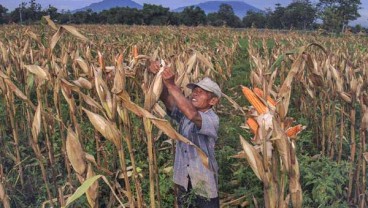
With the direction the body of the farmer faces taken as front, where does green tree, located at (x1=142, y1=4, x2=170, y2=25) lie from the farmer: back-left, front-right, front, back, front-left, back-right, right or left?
back-right

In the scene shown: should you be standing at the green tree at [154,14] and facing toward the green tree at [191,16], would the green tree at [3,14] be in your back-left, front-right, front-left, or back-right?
back-left

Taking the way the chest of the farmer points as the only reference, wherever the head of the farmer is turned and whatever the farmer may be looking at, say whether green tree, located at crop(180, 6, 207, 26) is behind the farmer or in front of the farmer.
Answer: behind

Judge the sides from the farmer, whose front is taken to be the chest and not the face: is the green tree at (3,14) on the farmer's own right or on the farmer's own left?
on the farmer's own right

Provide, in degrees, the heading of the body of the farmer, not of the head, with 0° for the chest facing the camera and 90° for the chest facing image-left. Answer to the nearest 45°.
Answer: approximately 45°
